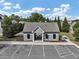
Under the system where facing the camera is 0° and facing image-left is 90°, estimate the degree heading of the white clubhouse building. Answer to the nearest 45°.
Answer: approximately 0°
